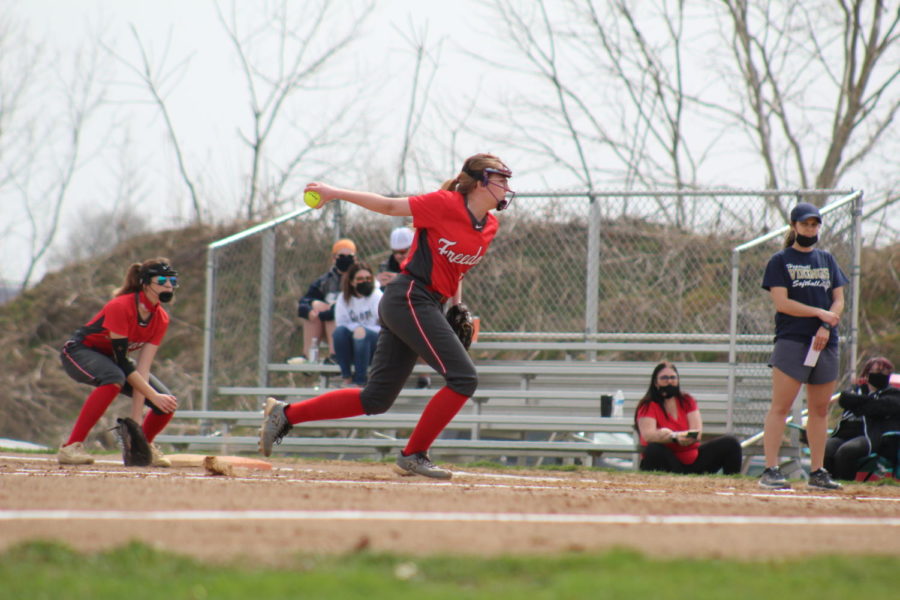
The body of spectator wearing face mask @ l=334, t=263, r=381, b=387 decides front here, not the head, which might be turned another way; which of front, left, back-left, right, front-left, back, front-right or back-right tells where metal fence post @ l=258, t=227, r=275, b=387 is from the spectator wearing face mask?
back-right

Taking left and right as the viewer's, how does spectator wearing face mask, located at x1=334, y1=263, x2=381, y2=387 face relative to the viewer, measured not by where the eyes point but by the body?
facing the viewer

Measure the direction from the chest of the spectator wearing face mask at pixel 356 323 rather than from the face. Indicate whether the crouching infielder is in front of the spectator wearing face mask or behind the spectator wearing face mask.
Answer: in front

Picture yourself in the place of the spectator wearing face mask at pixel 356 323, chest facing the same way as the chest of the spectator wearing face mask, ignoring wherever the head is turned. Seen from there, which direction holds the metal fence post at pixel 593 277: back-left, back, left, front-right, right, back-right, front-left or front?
left

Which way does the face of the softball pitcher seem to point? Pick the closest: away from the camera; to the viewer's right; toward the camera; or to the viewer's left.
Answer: to the viewer's right

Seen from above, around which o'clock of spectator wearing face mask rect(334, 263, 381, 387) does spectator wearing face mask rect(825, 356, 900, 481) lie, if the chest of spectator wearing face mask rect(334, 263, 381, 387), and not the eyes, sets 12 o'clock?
spectator wearing face mask rect(825, 356, 900, 481) is roughly at 10 o'clock from spectator wearing face mask rect(334, 263, 381, 387).

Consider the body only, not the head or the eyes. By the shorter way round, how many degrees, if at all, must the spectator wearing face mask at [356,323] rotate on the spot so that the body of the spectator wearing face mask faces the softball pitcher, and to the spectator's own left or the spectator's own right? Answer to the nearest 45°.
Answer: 0° — they already face them

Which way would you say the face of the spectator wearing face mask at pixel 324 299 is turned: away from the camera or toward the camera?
toward the camera

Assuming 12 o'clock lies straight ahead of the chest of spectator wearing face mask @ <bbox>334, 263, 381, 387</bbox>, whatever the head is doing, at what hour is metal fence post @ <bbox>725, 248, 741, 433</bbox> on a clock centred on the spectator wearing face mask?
The metal fence post is roughly at 10 o'clock from the spectator wearing face mask.

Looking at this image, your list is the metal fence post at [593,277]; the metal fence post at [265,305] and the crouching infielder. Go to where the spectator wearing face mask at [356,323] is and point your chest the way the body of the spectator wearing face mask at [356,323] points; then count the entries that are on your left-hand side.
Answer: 1

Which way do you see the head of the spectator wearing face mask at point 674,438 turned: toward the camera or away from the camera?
toward the camera

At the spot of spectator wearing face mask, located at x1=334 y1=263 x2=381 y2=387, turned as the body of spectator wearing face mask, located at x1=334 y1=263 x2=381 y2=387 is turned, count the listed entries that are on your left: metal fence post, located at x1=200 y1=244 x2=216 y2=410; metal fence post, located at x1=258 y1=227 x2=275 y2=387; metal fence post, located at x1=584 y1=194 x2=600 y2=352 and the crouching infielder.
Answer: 1
